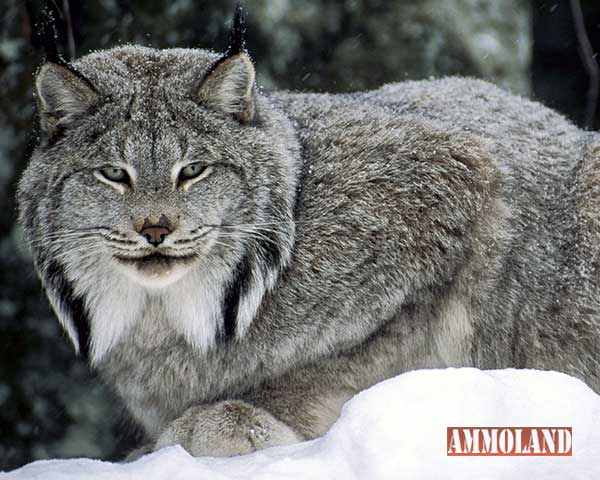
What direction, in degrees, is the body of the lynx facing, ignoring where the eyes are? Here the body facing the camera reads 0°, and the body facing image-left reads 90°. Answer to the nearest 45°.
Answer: approximately 45°
